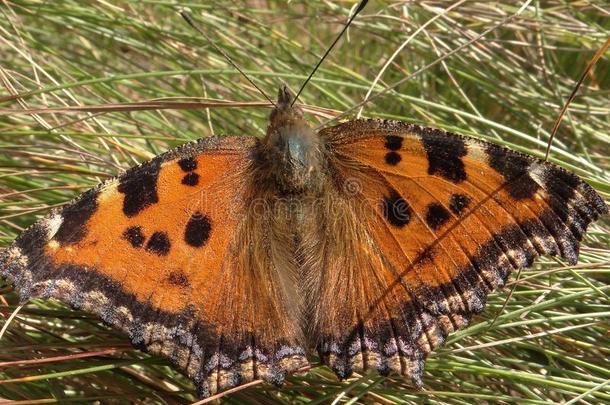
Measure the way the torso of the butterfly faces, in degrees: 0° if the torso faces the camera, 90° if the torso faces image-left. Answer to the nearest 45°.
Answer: approximately 180°
